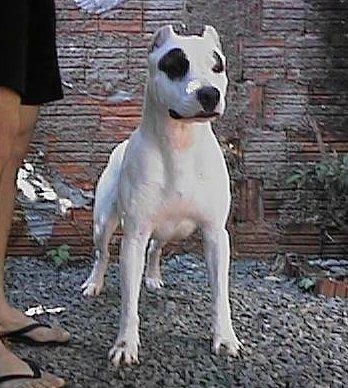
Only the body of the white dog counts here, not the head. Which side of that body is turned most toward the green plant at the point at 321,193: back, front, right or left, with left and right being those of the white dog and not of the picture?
left

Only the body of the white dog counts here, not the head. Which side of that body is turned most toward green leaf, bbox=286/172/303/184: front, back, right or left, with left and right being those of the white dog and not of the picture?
left

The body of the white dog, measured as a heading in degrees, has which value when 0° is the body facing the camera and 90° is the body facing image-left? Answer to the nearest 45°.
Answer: approximately 315°

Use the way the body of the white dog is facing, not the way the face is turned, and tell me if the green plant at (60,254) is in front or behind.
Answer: behind
